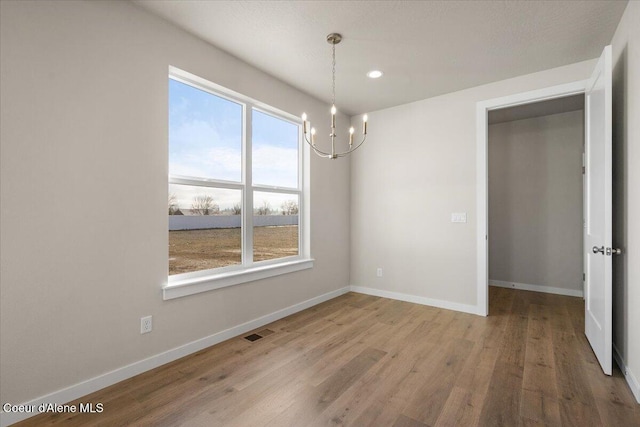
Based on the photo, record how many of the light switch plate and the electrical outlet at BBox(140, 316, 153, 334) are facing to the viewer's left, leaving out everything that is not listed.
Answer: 0

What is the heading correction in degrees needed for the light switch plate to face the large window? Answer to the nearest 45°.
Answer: approximately 45° to its right

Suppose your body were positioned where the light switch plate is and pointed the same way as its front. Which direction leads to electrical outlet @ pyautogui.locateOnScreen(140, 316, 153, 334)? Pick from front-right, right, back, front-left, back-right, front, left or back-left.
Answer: front-right

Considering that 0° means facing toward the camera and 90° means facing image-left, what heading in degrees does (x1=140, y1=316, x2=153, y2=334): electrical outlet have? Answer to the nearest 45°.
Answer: approximately 315°

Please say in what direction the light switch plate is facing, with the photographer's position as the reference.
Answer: facing the viewer

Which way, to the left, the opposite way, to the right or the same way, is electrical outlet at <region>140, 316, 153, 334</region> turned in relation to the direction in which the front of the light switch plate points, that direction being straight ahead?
to the left

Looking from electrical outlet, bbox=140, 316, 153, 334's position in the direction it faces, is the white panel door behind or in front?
in front

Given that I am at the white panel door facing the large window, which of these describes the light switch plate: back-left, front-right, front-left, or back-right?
front-right

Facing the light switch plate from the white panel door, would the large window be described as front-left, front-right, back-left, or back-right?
front-left

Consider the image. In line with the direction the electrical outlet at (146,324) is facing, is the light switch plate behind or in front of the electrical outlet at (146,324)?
in front

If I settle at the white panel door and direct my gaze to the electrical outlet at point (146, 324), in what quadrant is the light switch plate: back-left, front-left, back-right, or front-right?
front-right

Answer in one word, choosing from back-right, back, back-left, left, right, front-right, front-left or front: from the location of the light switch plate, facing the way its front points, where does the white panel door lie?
front-left
